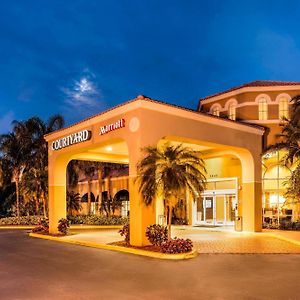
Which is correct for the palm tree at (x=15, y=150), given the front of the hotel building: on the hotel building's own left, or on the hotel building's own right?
on the hotel building's own right

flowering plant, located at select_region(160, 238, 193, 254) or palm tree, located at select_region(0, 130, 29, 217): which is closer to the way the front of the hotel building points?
the flowering plant

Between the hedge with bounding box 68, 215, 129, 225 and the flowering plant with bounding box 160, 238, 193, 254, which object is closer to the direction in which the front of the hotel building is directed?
the flowering plant

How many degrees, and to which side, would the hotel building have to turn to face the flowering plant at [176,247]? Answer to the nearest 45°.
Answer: approximately 45° to its left

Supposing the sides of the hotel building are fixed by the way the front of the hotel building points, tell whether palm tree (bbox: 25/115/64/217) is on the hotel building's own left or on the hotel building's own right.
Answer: on the hotel building's own right

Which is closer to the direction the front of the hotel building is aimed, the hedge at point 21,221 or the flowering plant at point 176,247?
the flowering plant

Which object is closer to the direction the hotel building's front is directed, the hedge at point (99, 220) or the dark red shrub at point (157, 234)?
the dark red shrub

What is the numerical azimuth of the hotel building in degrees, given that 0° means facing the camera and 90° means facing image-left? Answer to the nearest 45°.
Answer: approximately 45°

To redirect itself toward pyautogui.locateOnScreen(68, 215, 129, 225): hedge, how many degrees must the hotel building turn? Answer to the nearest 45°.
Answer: approximately 90° to its right

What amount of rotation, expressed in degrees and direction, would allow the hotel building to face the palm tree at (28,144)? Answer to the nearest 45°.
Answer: approximately 90° to its right

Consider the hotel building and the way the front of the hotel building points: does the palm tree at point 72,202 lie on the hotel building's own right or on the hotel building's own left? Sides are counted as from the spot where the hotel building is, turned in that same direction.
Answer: on the hotel building's own right
